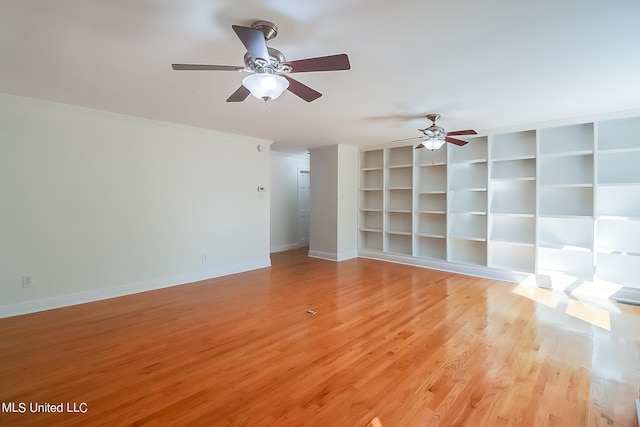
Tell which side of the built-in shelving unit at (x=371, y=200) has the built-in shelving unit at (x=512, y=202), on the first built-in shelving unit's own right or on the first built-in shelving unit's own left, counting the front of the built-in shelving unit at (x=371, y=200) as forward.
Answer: on the first built-in shelving unit's own left

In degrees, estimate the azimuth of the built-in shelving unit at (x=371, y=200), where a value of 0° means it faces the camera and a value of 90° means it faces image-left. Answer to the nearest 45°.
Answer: approximately 45°

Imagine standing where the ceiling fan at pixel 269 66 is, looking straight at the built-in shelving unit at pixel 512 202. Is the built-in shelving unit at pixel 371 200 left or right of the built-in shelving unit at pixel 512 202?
left
